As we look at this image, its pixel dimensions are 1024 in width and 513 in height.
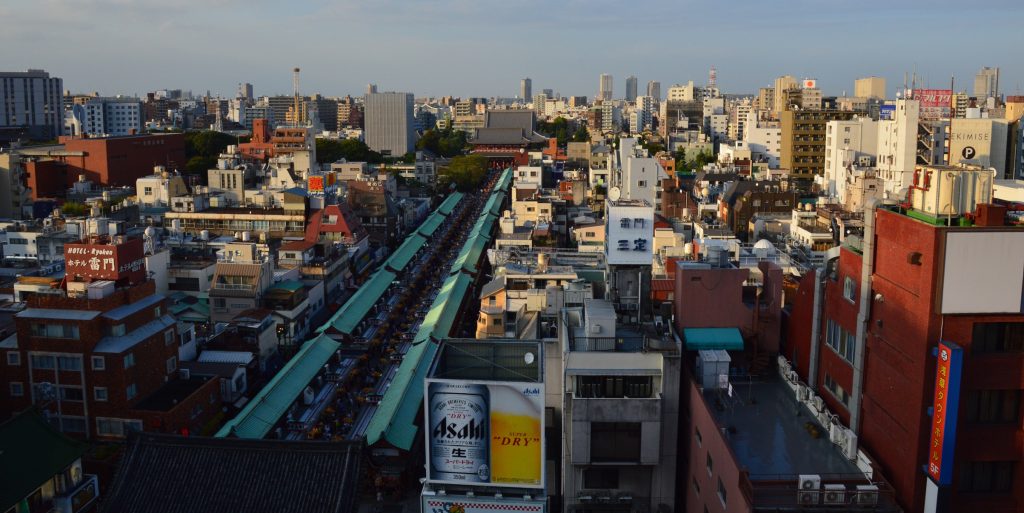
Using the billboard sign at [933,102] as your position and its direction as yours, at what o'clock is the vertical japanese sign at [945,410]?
The vertical japanese sign is roughly at 12 o'clock from the billboard sign.

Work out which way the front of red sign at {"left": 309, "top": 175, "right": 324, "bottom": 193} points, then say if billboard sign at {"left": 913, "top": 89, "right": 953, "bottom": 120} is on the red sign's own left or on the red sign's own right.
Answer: on the red sign's own left

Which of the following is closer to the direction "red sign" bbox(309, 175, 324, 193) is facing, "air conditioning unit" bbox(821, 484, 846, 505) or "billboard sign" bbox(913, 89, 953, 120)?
the air conditioning unit

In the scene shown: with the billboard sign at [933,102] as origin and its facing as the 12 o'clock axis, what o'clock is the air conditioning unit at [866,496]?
The air conditioning unit is roughly at 12 o'clock from the billboard sign.

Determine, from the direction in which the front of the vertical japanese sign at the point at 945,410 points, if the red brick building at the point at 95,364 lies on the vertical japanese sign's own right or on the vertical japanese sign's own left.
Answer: on the vertical japanese sign's own right

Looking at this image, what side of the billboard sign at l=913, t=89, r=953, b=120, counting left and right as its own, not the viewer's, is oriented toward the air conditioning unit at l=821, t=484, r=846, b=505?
front

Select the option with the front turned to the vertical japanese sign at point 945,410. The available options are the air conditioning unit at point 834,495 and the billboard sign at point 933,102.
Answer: the billboard sign
